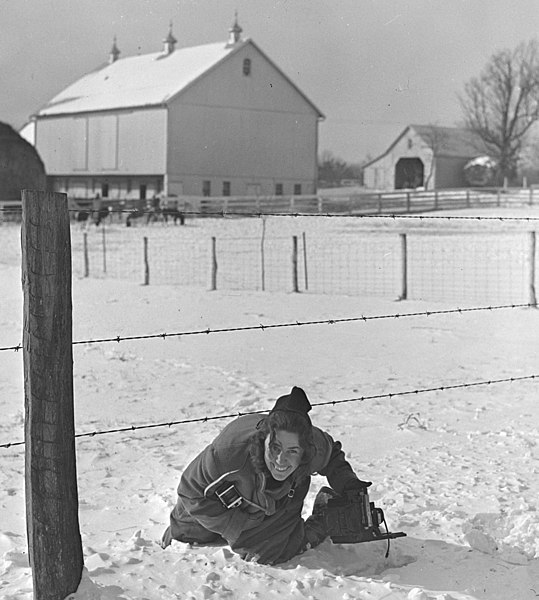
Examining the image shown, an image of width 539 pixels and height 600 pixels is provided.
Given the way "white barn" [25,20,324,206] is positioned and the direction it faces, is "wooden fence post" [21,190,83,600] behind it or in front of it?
in front

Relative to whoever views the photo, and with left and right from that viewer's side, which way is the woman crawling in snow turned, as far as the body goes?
facing the viewer and to the right of the viewer

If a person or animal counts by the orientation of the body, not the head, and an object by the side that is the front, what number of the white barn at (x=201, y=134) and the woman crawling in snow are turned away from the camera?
0

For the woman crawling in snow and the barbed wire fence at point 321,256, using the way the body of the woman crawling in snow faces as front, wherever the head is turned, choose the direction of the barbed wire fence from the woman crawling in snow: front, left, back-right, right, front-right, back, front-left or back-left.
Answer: back-left

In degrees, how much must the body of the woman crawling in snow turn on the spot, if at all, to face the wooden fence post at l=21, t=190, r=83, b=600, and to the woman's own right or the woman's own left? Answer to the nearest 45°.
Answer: approximately 90° to the woman's own right

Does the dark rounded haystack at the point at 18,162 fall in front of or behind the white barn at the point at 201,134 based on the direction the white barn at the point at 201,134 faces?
in front

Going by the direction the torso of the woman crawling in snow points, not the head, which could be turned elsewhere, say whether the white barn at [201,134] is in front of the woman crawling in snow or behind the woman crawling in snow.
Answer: behind

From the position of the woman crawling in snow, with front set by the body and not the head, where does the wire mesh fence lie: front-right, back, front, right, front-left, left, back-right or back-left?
back-left

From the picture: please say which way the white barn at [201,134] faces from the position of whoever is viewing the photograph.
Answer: facing the viewer and to the left of the viewer
